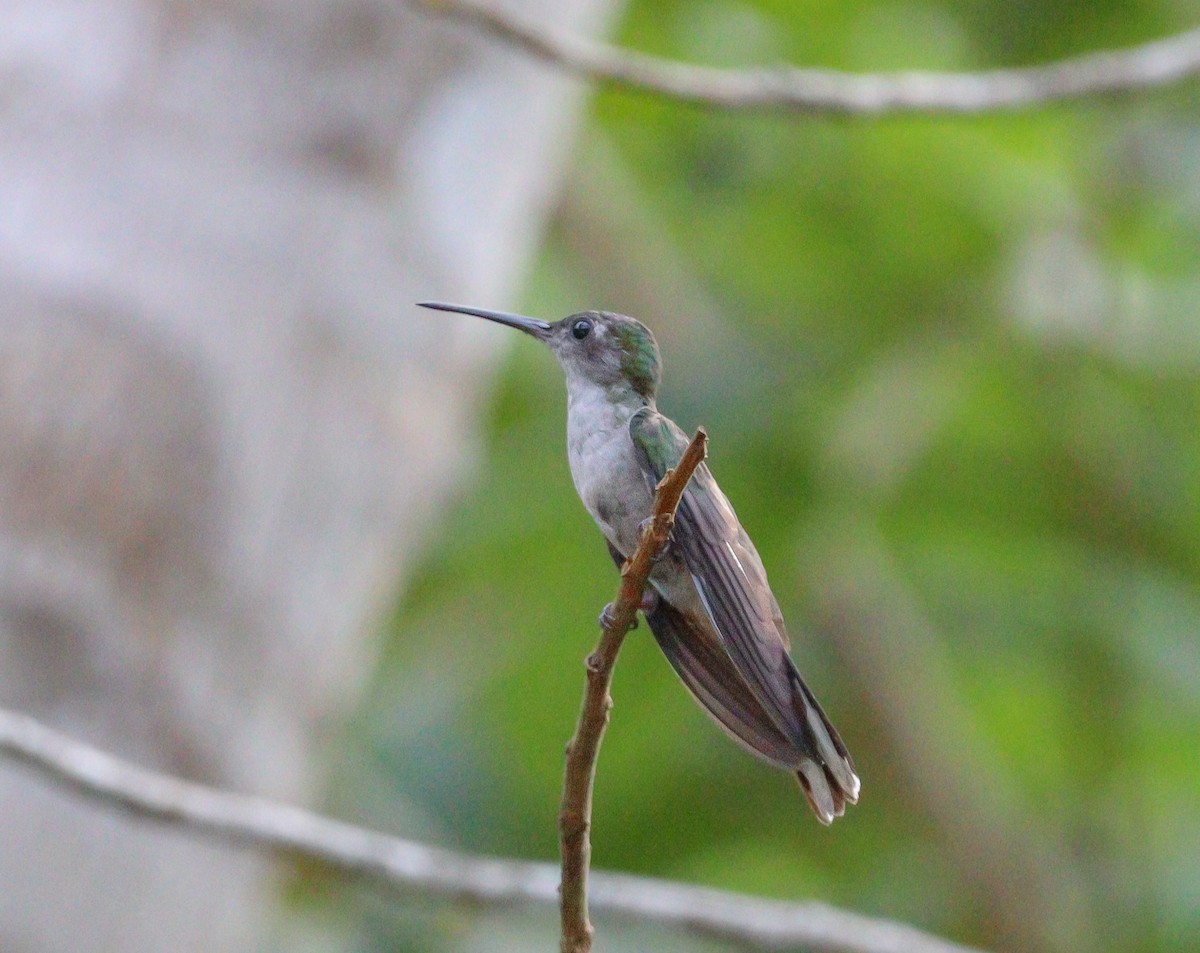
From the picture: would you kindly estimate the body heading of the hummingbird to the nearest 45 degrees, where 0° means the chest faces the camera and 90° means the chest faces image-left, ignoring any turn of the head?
approximately 90°

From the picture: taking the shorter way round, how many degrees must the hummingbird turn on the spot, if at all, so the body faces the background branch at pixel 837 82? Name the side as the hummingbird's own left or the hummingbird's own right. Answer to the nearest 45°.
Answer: approximately 90° to the hummingbird's own right
